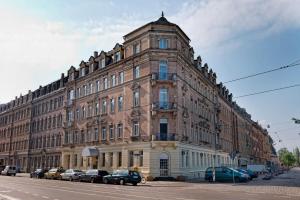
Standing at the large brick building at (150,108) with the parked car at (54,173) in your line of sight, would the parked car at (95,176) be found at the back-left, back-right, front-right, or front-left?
front-left

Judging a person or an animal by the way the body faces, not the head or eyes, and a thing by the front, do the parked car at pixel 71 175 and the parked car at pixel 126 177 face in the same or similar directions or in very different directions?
same or similar directions

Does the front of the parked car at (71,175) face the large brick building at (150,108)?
no

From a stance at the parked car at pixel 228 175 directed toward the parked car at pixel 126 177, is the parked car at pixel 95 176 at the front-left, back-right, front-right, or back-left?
front-right
